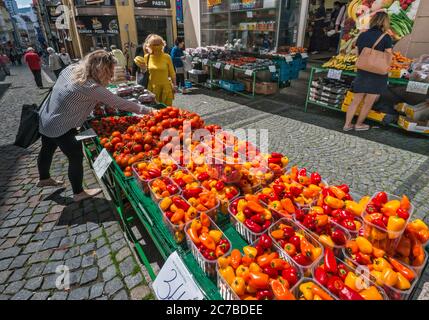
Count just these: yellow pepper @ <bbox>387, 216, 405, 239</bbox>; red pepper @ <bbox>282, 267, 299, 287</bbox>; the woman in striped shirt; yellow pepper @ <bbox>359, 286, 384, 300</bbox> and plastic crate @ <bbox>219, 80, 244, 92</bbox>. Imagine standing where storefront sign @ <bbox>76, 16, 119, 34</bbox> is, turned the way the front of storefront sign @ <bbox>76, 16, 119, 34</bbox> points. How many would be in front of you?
5

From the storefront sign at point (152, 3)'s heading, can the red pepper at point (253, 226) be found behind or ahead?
ahead

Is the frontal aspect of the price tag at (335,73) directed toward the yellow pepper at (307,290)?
yes

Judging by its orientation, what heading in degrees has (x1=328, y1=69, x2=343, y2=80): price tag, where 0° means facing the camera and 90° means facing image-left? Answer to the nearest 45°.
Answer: approximately 0°

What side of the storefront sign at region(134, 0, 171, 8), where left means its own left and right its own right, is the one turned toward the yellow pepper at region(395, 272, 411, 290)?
front

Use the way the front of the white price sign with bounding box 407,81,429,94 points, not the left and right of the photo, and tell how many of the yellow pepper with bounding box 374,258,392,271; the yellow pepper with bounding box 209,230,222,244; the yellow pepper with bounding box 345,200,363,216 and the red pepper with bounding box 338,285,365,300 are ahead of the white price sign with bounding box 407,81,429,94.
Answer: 4

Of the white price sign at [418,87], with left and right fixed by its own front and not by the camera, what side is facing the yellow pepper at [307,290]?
front

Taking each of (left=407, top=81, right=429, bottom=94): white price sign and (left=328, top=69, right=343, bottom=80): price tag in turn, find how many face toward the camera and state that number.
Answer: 2
